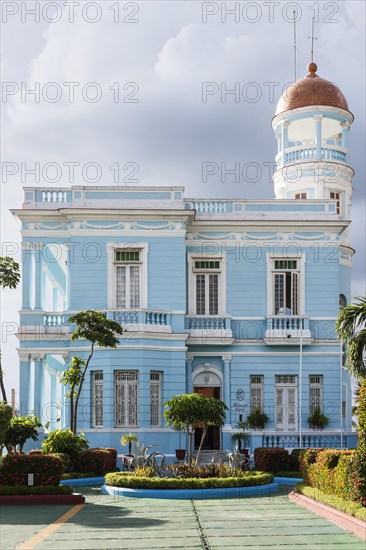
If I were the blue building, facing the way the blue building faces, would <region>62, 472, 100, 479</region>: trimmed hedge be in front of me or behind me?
in front

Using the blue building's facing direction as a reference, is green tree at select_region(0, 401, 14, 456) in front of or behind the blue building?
in front

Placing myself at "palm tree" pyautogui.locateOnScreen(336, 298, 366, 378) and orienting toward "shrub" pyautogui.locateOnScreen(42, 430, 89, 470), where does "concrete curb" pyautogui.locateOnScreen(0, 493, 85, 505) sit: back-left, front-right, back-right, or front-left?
front-left

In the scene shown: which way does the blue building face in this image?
toward the camera

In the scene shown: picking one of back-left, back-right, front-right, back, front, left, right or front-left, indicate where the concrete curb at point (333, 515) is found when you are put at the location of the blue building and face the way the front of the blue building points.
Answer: front

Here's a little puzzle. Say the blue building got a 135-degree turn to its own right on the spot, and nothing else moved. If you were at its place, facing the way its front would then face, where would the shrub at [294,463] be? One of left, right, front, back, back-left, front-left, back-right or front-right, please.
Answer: back

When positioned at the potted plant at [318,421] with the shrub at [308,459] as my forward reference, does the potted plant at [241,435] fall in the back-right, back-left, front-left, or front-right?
front-right

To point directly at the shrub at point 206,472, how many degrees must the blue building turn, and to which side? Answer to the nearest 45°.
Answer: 0° — it already faces it

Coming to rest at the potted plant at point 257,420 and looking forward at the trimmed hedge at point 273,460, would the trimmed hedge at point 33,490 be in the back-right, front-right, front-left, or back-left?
front-right

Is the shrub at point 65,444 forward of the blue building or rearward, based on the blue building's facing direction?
forward

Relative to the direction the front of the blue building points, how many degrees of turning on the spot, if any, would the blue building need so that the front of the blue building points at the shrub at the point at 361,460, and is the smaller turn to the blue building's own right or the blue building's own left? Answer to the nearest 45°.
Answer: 0° — it already faces it

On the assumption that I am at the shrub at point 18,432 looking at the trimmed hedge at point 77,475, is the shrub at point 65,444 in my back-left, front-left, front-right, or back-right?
front-left

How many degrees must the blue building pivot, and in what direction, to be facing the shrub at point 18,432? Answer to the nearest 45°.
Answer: approximately 45° to its right
